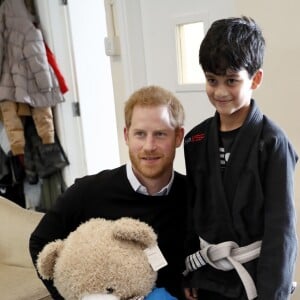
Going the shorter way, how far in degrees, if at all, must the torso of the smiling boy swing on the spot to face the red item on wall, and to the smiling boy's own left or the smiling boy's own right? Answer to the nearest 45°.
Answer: approximately 90° to the smiling boy's own right

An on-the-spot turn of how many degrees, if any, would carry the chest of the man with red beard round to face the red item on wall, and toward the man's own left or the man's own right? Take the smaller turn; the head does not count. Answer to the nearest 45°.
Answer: approximately 180°
